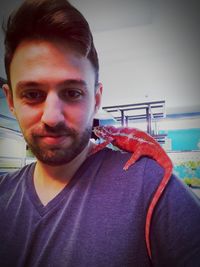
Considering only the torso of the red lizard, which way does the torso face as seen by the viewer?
to the viewer's left

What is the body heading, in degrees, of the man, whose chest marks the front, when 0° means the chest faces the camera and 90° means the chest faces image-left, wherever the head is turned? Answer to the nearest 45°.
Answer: approximately 0°
